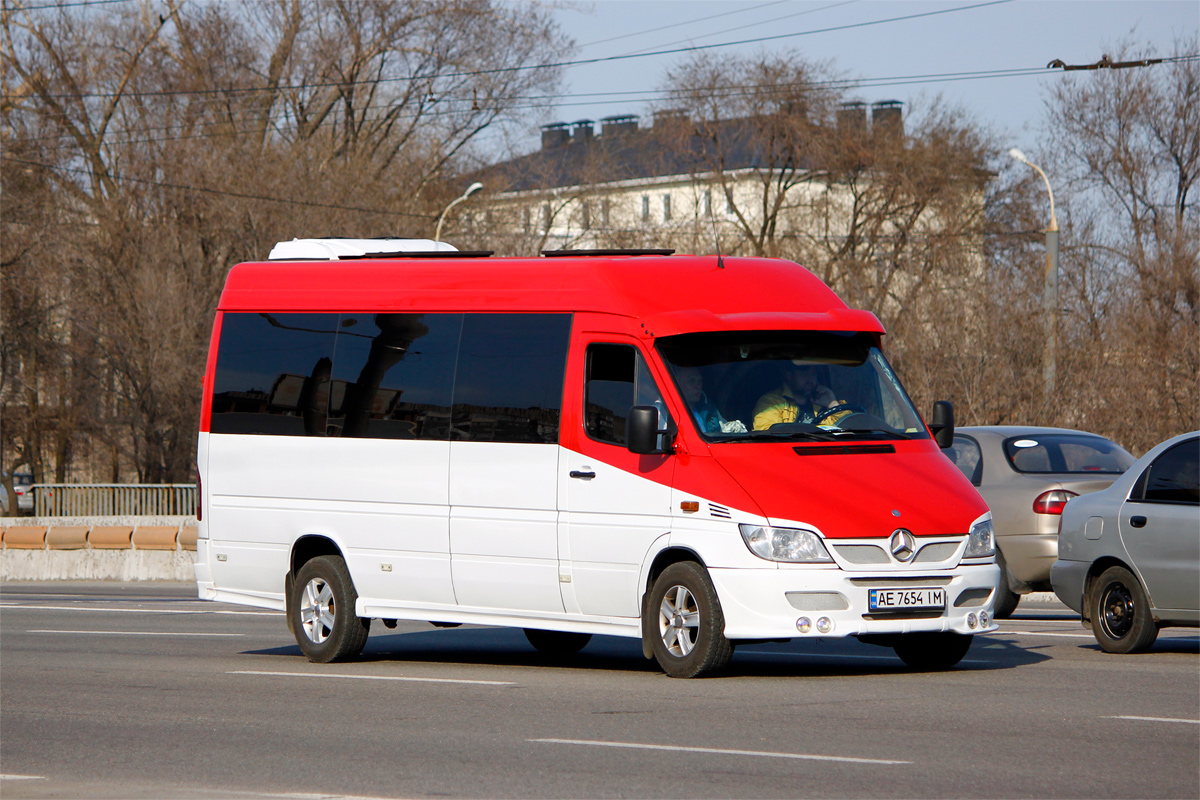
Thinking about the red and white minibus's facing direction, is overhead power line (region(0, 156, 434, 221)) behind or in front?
behind

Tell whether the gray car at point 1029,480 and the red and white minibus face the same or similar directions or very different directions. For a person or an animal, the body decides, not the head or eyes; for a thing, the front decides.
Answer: very different directions

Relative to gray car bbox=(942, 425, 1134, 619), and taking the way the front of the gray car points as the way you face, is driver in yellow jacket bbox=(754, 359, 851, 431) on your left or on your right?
on your left

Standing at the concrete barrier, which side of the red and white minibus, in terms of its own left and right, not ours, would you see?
back

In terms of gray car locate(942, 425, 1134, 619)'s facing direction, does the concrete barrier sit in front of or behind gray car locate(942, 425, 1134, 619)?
in front

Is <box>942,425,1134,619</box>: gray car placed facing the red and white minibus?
no

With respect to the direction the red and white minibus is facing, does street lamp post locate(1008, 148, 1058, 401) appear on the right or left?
on its left

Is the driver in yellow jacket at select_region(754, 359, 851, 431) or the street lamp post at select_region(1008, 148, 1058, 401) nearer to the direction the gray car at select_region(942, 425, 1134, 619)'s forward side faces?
the street lamp post

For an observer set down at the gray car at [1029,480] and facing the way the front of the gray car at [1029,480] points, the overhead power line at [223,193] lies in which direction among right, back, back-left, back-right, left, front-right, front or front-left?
front

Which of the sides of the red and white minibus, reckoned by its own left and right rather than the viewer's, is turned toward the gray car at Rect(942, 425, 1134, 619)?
left

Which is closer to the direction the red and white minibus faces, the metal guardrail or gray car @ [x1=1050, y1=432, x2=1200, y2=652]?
the gray car

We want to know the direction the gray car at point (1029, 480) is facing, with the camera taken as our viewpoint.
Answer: facing away from the viewer and to the left of the viewer

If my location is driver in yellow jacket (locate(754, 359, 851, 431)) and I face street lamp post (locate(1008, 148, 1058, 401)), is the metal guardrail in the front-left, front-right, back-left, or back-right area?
front-left

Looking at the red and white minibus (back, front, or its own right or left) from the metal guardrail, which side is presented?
back
